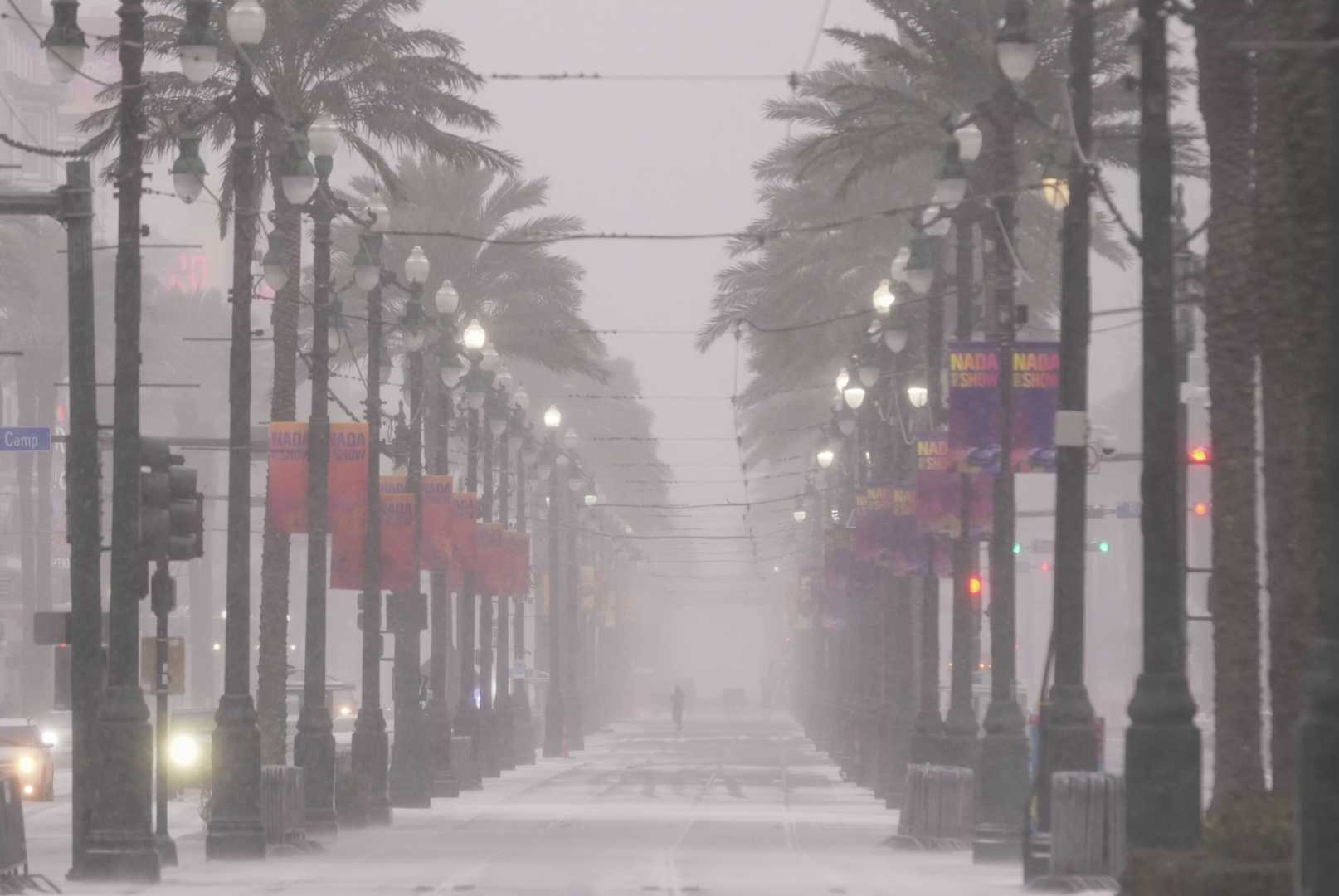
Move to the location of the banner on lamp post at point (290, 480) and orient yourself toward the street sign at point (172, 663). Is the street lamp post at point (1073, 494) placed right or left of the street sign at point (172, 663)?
left

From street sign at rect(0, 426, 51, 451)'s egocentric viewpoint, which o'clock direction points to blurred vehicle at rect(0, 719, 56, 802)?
The blurred vehicle is roughly at 6 o'clock from the street sign.

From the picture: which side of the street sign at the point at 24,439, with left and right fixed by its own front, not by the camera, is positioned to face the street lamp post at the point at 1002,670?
left

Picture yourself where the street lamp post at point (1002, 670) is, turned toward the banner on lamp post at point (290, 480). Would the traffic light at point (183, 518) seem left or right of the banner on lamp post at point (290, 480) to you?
left

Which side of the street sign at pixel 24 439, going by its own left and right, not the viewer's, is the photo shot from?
front

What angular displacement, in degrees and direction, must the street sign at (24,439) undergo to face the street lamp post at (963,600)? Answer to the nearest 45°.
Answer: approximately 90° to its left

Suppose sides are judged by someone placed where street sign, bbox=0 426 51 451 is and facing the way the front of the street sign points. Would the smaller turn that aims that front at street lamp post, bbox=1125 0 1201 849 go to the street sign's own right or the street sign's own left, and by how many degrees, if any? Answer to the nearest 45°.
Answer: approximately 45° to the street sign's own left

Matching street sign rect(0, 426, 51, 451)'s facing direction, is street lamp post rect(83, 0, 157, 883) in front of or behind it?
in front
